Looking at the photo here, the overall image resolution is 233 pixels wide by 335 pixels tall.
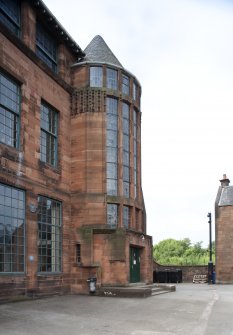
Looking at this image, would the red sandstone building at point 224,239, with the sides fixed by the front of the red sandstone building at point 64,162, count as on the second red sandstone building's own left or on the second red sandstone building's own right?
on the second red sandstone building's own left

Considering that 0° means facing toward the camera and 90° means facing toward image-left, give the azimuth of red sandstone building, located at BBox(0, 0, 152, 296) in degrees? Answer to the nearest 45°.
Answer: approximately 315°
